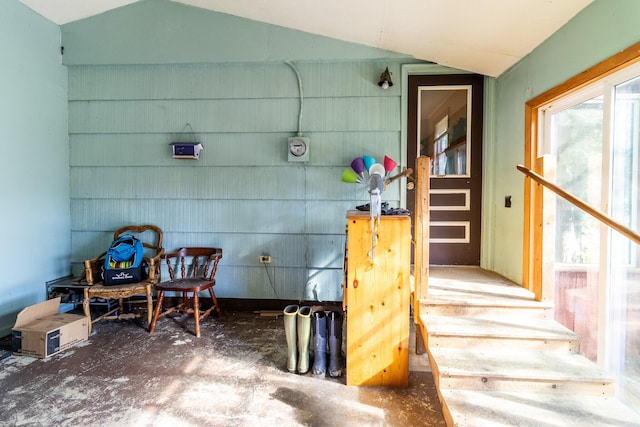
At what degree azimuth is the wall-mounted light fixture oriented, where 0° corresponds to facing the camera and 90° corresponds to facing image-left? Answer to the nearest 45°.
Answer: approximately 0°

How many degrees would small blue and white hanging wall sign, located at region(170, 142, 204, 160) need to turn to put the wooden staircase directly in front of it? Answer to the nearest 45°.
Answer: approximately 45° to its left

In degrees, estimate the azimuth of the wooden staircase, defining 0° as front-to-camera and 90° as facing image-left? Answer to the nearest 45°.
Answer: approximately 0°

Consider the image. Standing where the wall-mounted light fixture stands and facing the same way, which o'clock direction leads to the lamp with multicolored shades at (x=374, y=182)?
The lamp with multicolored shades is roughly at 12 o'clock from the wall-mounted light fixture.

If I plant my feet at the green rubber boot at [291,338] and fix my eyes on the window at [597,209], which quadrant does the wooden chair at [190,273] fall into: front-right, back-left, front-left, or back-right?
back-left

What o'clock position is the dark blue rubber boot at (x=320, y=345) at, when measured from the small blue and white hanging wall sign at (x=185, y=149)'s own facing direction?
The dark blue rubber boot is roughly at 11 o'clock from the small blue and white hanging wall sign.
